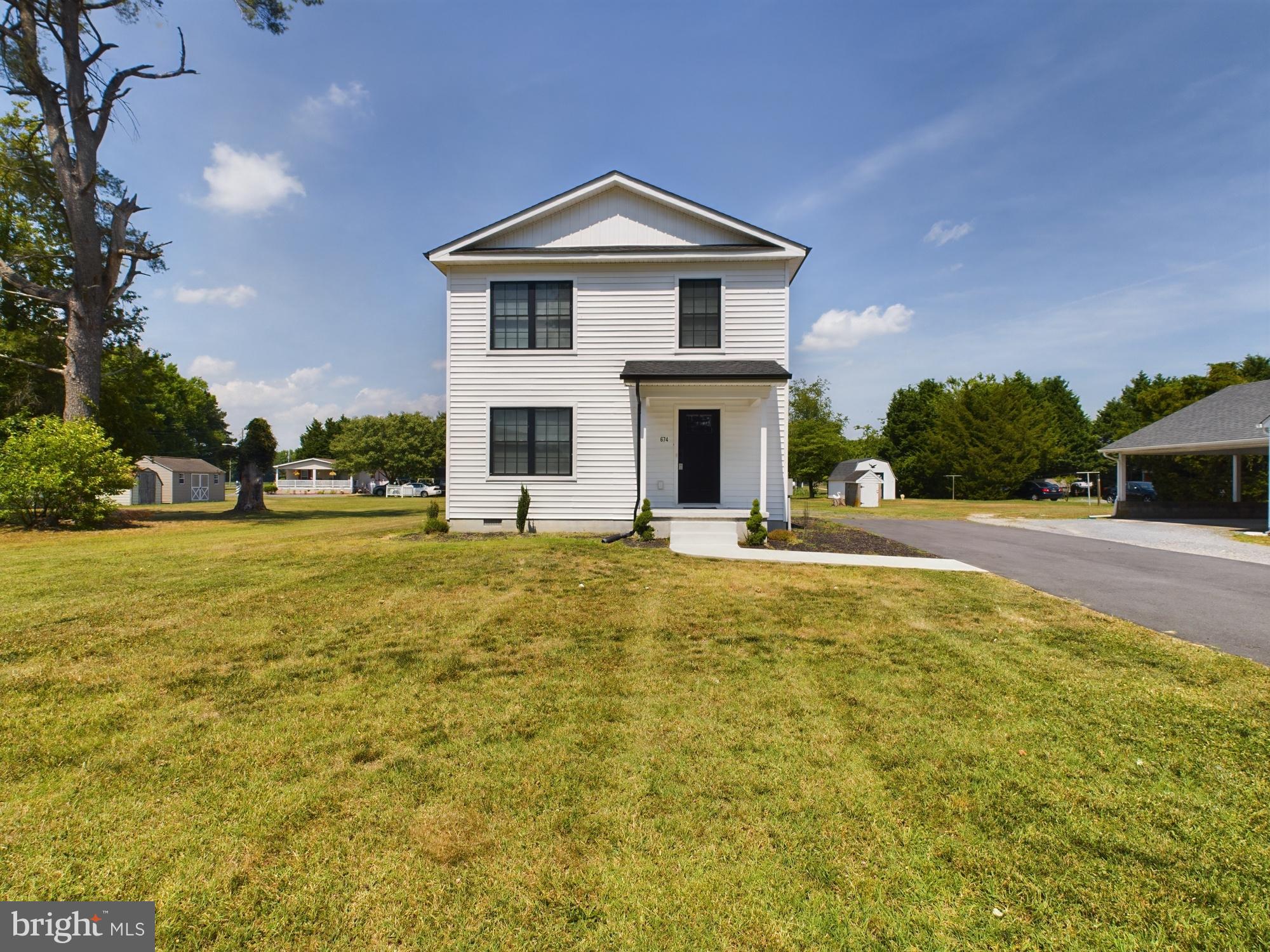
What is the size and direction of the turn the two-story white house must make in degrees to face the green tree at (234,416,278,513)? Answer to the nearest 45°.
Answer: approximately 135° to its right

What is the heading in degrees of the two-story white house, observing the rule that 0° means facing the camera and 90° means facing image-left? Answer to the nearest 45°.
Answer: approximately 0°

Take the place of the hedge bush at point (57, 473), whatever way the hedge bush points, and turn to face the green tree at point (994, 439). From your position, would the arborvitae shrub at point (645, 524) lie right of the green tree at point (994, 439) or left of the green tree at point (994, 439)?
right

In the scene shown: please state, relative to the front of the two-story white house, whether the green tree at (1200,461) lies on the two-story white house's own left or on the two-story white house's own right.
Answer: on the two-story white house's own left
